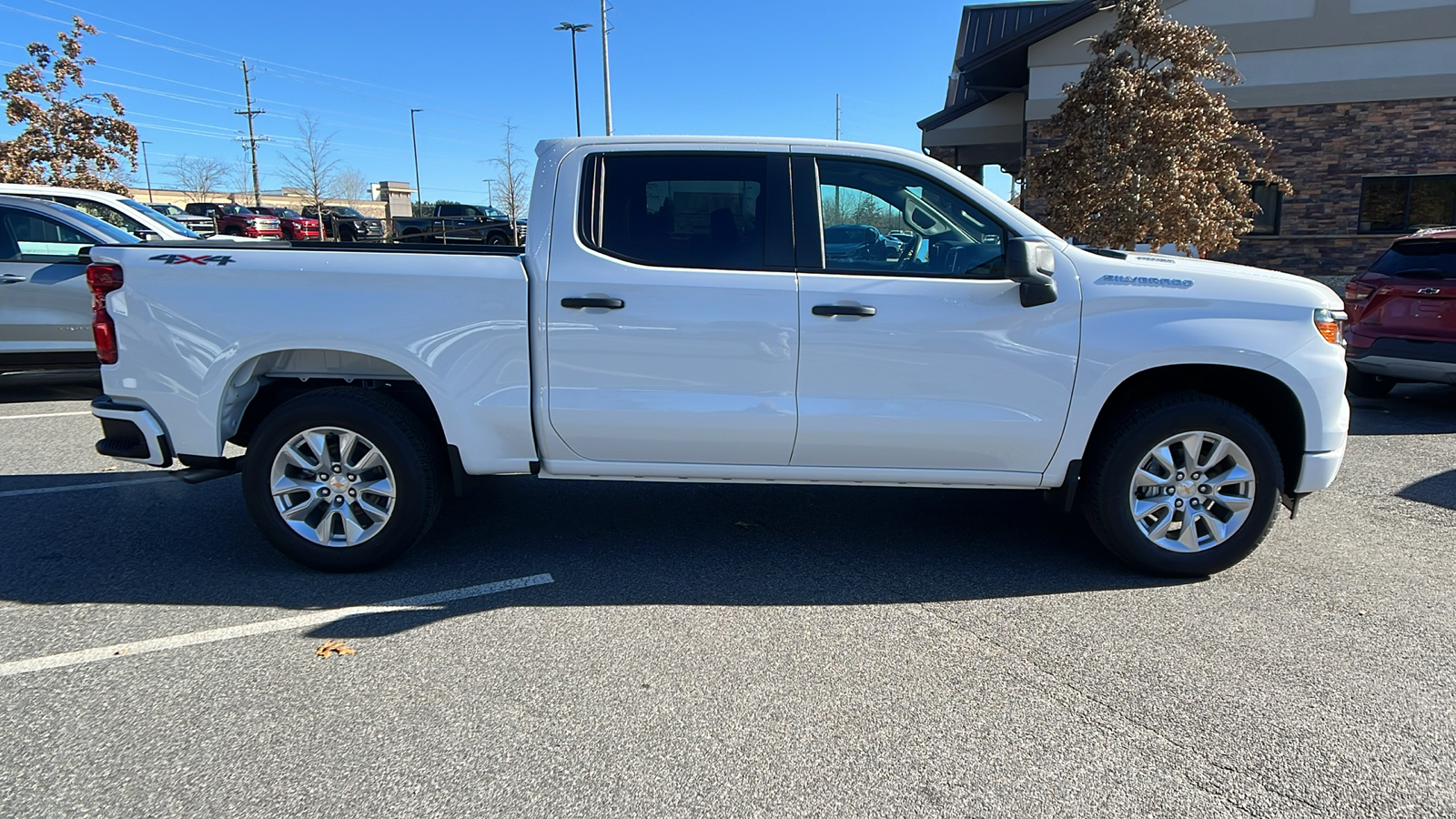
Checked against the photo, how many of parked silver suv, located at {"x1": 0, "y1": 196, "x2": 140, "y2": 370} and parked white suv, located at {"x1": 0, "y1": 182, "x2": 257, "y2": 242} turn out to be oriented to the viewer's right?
2

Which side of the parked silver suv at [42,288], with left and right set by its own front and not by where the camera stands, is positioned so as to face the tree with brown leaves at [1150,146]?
front

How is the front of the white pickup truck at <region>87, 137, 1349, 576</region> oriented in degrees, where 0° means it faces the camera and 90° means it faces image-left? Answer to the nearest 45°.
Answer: approximately 270°

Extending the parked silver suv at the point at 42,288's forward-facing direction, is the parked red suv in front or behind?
in front

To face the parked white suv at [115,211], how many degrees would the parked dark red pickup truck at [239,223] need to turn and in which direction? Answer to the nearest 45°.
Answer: approximately 45° to its right

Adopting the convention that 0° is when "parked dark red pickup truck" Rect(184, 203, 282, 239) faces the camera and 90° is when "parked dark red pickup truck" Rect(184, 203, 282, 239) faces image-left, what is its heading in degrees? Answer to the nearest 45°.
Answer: approximately 315°

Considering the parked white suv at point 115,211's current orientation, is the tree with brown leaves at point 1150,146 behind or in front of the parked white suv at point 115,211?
in front

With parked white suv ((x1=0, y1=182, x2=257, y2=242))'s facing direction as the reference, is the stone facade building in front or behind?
in front

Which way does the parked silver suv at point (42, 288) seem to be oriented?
to the viewer's right

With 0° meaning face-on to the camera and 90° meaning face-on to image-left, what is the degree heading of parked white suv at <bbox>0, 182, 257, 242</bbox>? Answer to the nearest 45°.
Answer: approximately 270°

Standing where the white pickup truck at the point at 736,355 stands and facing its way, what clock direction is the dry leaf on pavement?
The dry leaf on pavement is roughly at 5 o'clock from the white pickup truck.
